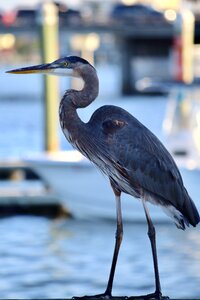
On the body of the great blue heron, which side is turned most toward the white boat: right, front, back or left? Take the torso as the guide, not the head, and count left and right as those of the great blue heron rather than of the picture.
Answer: right

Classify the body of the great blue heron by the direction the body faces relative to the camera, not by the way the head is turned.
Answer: to the viewer's left

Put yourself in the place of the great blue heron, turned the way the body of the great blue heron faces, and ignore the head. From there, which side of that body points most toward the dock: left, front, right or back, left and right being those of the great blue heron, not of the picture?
right

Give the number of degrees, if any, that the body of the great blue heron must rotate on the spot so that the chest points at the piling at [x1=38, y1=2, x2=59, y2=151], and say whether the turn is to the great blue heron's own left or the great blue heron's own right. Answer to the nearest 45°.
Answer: approximately 90° to the great blue heron's own right
